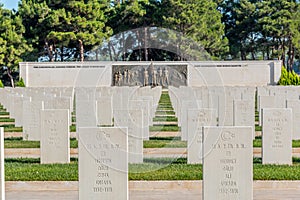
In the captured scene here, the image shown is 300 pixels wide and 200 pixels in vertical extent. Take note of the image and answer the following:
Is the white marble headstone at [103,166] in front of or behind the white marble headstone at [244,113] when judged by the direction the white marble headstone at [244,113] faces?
in front

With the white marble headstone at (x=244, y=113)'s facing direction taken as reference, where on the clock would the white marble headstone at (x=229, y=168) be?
the white marble headstone at (x=229, y=168) is roughly at 12 o'clock from the white marble headstone at (x=244, y=113).

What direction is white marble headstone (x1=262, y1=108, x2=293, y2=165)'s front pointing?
toward the camera

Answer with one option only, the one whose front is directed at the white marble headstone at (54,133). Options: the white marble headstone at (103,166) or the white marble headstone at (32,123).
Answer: the white marble headstone at (32,123)

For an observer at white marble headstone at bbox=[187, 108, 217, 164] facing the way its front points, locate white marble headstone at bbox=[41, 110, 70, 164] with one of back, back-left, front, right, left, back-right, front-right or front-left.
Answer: right

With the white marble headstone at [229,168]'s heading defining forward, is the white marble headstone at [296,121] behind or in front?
behind

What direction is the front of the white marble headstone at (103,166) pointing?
toward the camera

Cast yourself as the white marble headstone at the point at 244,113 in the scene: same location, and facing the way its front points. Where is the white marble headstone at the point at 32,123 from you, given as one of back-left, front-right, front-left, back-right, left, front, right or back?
right

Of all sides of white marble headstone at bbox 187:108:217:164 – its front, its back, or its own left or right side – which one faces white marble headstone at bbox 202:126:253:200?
front

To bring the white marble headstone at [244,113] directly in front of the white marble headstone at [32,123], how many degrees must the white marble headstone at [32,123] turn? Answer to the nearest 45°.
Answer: approximately 90° to its left

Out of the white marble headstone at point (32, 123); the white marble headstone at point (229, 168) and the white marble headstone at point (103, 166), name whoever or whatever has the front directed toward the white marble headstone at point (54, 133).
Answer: the white marble headstone at point (32, 123)
